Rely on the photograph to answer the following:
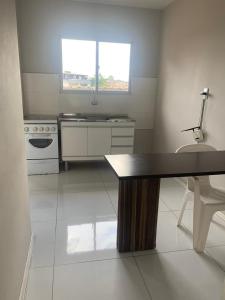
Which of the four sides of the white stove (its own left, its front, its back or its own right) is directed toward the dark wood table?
front

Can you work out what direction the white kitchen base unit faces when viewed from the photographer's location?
facing the viewer

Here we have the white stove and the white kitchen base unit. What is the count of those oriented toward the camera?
2

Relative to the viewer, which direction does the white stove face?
toward the camera

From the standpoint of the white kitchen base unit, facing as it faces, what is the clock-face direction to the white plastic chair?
The white plastic chair is roughly at 11 o'clock from the white kitchen base unit.

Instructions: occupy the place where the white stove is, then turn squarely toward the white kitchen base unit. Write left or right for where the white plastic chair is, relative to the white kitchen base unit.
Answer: right

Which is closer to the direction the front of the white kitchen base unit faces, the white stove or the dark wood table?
the dark wood table

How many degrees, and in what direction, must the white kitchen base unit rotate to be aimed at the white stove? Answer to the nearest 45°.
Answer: approximately 90° to its right

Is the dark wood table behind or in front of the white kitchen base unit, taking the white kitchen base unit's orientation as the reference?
in front

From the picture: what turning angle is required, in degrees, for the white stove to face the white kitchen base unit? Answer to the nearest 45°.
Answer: approximately 90° to its left
